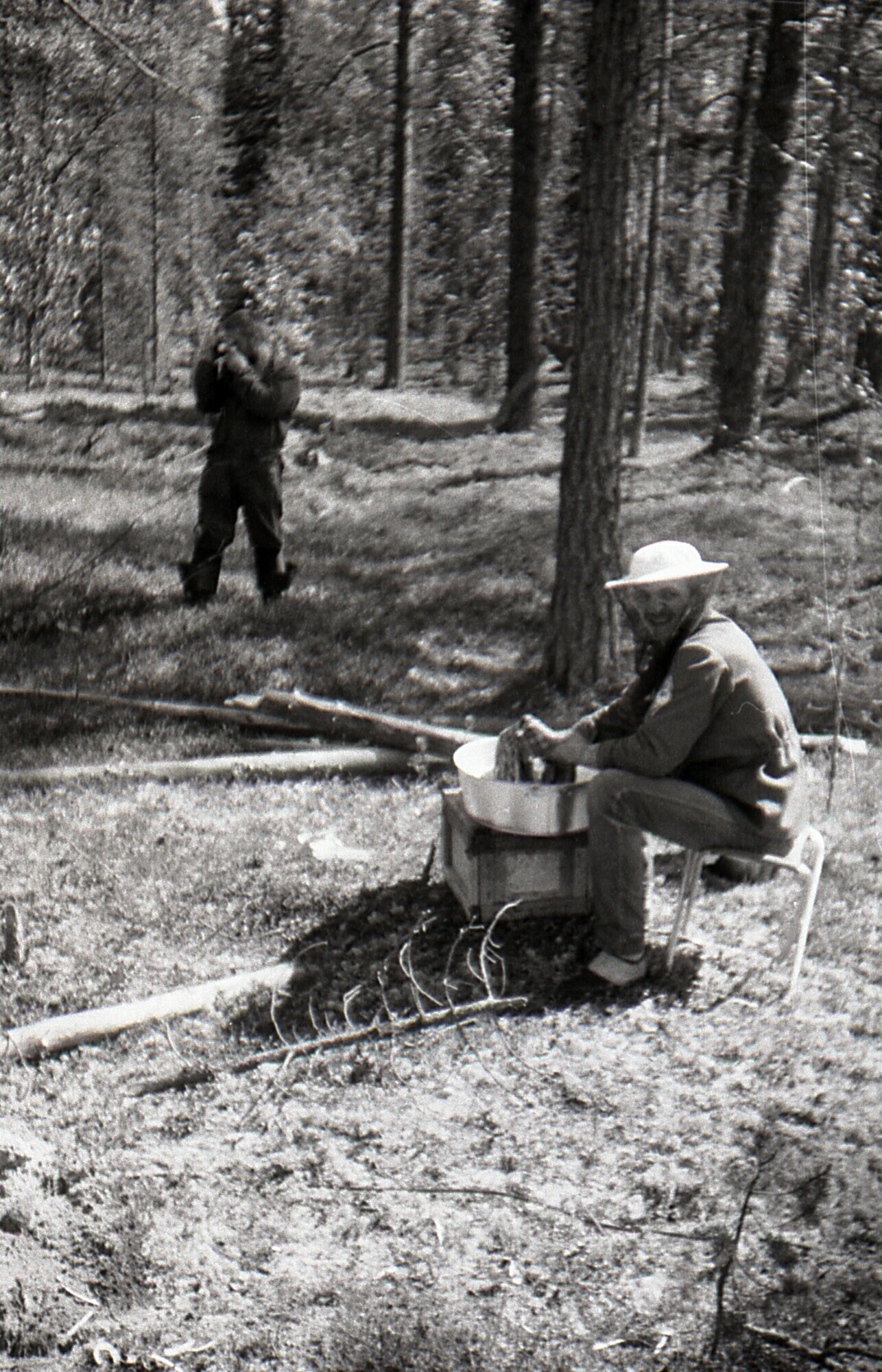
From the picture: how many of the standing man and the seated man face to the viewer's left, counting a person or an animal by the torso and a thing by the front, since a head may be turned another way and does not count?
1

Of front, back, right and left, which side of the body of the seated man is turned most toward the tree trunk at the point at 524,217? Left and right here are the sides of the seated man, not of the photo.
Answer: right

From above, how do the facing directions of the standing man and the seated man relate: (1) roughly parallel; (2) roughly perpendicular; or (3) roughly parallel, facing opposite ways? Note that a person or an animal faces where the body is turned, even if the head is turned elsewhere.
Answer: roughly perpendicular

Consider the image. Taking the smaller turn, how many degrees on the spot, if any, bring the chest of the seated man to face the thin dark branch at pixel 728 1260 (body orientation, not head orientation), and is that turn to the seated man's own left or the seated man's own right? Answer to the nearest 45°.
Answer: approximately 90° to the seated man's own left

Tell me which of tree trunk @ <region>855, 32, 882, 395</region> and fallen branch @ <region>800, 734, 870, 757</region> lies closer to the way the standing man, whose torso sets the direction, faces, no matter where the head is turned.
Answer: the fallen branch

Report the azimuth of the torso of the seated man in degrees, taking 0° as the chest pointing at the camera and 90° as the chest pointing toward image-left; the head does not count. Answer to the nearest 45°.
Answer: approximately 90°

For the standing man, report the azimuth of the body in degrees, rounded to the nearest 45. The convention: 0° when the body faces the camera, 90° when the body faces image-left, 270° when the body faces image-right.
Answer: approximately 0°

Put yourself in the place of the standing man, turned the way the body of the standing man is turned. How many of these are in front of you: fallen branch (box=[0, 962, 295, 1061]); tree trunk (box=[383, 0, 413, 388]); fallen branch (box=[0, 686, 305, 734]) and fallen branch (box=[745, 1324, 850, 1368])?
3

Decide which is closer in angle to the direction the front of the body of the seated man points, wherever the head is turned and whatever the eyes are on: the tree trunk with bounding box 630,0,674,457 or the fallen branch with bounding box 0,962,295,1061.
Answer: the fallen branch

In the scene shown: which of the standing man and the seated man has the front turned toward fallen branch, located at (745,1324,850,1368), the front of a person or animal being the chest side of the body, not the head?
the standing man

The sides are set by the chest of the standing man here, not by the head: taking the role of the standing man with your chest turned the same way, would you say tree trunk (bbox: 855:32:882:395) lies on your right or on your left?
on your left

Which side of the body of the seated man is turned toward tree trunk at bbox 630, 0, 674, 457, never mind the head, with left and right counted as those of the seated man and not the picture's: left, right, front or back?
right
